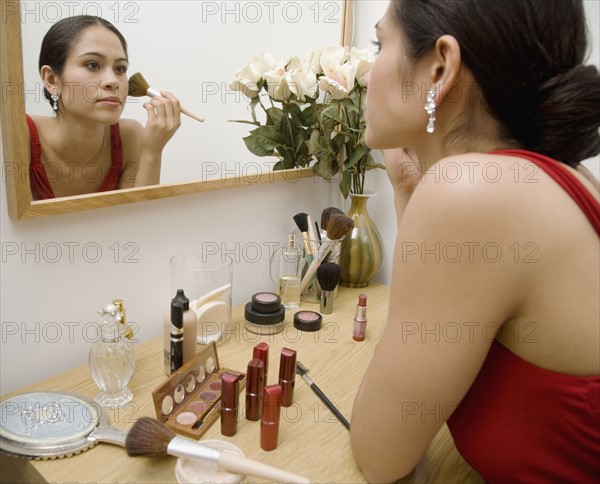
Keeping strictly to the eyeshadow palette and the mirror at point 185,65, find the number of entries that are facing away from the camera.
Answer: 0

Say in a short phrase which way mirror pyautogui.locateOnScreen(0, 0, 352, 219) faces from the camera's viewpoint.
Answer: facing the viewer and to the right of the viewer

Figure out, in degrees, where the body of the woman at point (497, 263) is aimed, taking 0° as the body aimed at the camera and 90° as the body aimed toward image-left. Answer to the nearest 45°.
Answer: approximately 135°

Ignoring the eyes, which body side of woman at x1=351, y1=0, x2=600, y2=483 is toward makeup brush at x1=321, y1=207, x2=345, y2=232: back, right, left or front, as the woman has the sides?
front

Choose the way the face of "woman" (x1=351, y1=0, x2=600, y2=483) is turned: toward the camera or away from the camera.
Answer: away from the camera

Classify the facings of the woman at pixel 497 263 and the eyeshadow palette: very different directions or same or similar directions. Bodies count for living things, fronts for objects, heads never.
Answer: very different directions

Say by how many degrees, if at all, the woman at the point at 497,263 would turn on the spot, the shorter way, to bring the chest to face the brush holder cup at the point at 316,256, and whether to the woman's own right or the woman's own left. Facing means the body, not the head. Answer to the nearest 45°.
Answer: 0° — they already face it
